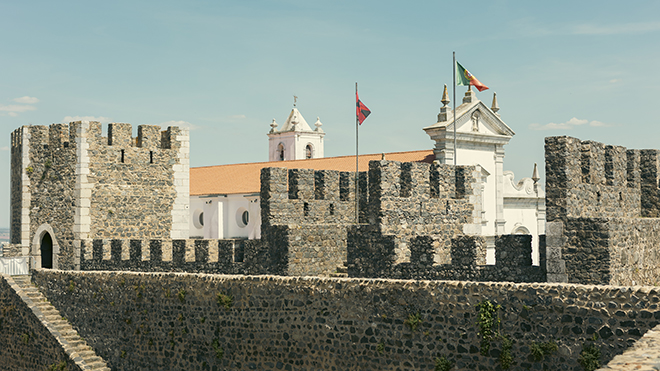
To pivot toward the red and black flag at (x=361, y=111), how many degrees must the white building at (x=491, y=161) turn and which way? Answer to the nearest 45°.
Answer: approximately 45° to its right

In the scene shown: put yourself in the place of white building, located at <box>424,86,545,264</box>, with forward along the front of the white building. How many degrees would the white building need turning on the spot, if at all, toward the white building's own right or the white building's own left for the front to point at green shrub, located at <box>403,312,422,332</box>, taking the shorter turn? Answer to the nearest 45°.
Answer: approximately 45° to the white building's own right

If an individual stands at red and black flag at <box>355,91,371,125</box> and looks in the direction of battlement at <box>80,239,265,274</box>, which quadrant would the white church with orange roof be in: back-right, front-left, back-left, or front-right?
back-right

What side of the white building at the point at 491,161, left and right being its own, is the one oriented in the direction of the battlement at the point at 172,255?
right

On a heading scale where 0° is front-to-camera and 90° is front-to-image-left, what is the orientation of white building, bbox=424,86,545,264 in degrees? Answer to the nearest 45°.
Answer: approximately 315°

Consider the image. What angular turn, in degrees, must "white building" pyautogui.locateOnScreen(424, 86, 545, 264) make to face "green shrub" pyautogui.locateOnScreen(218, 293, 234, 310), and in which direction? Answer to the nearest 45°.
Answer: approximately 45° to its right

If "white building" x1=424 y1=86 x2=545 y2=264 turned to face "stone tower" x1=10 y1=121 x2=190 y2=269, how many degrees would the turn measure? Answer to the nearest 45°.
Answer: approximately 90° to its right

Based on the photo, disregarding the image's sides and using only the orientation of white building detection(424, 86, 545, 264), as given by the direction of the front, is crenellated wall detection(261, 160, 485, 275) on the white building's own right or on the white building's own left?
on the white building's own right

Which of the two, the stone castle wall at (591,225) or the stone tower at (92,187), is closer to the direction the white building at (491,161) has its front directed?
the stone castle wall

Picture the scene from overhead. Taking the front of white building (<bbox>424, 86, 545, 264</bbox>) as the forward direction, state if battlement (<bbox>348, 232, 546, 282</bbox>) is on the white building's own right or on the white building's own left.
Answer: on the white building's own right
